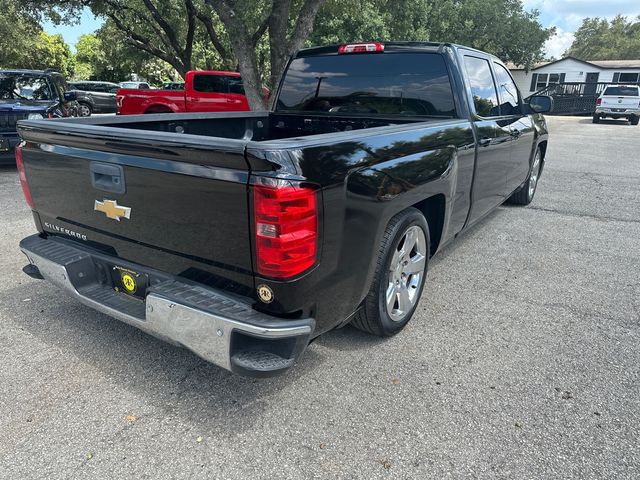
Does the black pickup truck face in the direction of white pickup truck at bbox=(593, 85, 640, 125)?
yes

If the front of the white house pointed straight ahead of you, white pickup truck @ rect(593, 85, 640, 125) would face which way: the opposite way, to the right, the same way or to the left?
the opposite way

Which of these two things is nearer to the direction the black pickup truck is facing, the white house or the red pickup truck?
the white house

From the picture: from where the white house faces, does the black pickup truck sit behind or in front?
in front

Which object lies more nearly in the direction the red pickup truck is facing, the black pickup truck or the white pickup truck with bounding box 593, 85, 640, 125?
the white pickup truck

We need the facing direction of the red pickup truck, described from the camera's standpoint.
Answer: facing to the right of the viewer

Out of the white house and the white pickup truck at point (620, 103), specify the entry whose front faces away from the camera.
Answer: the white pickup truck

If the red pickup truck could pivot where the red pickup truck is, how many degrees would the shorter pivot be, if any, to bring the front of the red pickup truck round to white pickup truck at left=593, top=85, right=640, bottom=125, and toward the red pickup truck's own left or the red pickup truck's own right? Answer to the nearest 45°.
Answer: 0° — it already faces it

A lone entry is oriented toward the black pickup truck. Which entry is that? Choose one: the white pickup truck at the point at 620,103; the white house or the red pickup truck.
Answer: the white house

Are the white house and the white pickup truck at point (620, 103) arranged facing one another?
yes

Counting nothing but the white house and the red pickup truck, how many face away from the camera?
0

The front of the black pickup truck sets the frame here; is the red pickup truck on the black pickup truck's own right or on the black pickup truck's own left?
on the black pickup truck's own left

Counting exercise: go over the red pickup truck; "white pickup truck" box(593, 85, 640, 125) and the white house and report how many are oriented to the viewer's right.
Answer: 1

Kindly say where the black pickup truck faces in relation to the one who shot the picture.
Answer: facing away from the viewer and to the right of the viewer

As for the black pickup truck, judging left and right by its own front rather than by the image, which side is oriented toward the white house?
front

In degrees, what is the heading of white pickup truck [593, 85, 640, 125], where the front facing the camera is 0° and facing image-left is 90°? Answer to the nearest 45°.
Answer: approximately 180°

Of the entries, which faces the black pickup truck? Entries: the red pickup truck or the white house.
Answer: the white house

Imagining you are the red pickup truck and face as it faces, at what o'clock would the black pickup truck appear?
The black pickup truck is roughly at 3 o'clock from the red pickup truck.
